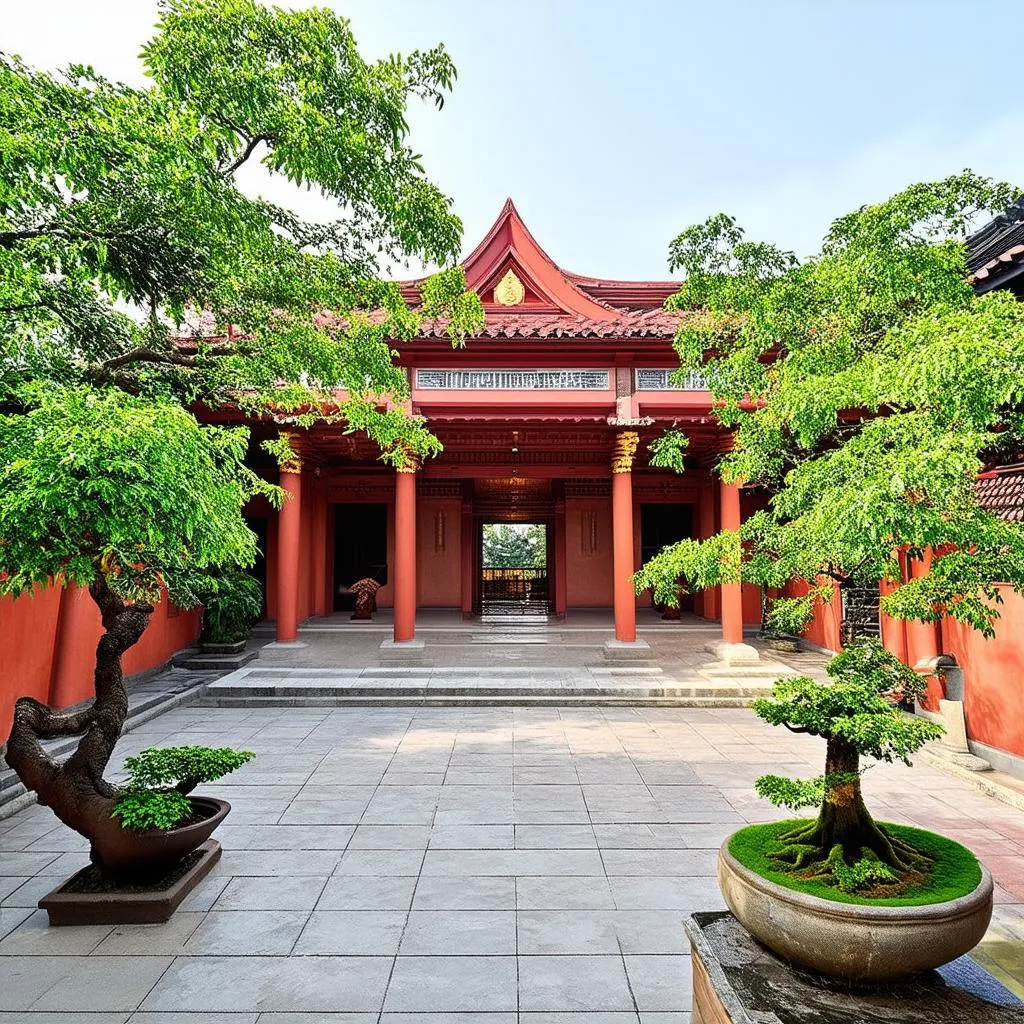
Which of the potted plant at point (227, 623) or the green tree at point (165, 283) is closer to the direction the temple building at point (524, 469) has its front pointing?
the green tree

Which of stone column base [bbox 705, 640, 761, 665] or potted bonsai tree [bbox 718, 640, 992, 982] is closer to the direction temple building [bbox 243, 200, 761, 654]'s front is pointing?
the potted bonsai tree

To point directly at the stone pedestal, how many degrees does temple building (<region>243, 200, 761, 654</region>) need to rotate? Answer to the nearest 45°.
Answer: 0° — it already faces it

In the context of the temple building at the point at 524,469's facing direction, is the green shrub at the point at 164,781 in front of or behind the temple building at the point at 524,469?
in front

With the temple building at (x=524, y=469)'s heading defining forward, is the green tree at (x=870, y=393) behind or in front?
in front

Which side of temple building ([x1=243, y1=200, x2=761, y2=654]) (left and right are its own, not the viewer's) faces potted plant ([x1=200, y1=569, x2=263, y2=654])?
right

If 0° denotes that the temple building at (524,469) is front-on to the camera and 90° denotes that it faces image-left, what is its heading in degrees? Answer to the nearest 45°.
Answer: approximately 0°

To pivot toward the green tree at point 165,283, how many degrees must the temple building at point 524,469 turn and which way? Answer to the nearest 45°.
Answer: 0° — it already faces it

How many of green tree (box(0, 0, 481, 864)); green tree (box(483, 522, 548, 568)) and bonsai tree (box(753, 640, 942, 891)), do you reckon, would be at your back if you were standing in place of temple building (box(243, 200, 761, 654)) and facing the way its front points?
1

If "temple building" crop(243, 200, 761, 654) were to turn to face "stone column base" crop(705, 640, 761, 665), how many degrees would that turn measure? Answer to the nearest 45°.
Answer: approximately 45° to its left

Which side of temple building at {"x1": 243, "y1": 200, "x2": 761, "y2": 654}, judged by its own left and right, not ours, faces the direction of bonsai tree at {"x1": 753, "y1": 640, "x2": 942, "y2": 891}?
front

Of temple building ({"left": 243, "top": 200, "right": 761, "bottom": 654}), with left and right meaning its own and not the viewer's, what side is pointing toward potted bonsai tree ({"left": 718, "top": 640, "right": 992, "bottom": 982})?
front
